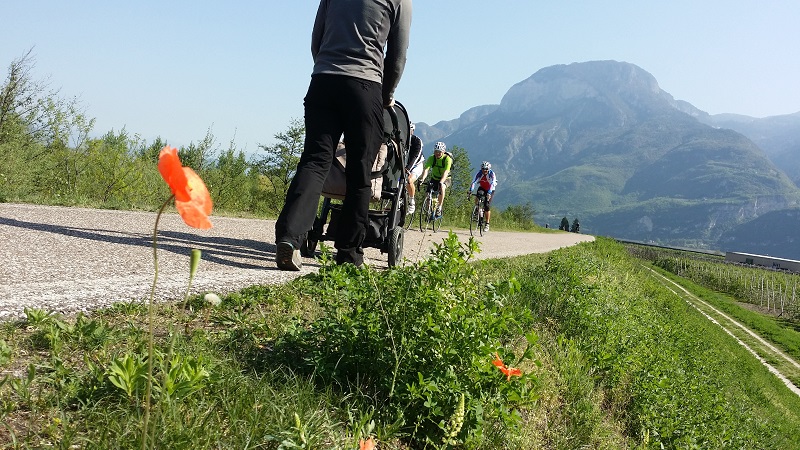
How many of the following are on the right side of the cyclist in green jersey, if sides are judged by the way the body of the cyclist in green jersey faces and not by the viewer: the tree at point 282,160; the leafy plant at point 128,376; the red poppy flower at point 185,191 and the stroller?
1

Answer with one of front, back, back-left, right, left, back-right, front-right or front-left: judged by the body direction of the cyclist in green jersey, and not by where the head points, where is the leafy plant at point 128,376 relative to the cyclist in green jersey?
front-left

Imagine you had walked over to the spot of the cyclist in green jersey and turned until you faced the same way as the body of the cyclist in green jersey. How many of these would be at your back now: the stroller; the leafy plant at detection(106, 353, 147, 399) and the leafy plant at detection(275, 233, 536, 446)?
0

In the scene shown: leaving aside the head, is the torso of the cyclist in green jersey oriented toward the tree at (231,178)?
no

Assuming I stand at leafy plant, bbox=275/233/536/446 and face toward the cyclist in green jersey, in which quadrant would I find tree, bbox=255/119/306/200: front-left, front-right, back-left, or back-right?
front-left

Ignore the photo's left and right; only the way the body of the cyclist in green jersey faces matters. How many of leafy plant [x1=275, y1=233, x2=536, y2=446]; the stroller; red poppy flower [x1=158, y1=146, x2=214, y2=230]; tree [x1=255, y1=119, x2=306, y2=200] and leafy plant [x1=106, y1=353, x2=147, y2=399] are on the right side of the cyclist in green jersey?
1

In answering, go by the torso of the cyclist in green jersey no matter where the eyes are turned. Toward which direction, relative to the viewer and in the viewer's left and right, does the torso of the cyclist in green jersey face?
facing the viewer and to the left of the viewer

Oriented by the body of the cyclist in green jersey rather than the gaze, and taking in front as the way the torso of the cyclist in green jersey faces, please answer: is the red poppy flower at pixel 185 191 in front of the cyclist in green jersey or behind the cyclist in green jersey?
in front

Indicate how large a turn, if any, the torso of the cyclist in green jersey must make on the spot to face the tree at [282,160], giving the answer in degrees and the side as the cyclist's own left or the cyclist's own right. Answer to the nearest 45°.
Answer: approximately 90° to the cyclist's own right

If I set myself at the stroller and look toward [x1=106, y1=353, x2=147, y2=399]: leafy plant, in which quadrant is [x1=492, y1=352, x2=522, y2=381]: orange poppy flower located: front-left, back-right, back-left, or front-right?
front-left

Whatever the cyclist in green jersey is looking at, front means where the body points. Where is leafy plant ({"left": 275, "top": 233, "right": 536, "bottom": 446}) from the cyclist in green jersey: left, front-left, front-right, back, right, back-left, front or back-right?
front-left

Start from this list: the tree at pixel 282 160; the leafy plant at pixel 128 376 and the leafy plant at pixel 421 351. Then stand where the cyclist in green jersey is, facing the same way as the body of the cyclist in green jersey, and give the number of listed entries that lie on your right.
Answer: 1

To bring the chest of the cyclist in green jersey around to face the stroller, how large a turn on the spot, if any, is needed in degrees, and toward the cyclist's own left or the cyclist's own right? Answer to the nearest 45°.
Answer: approximately 45° to the cyclist's own left
